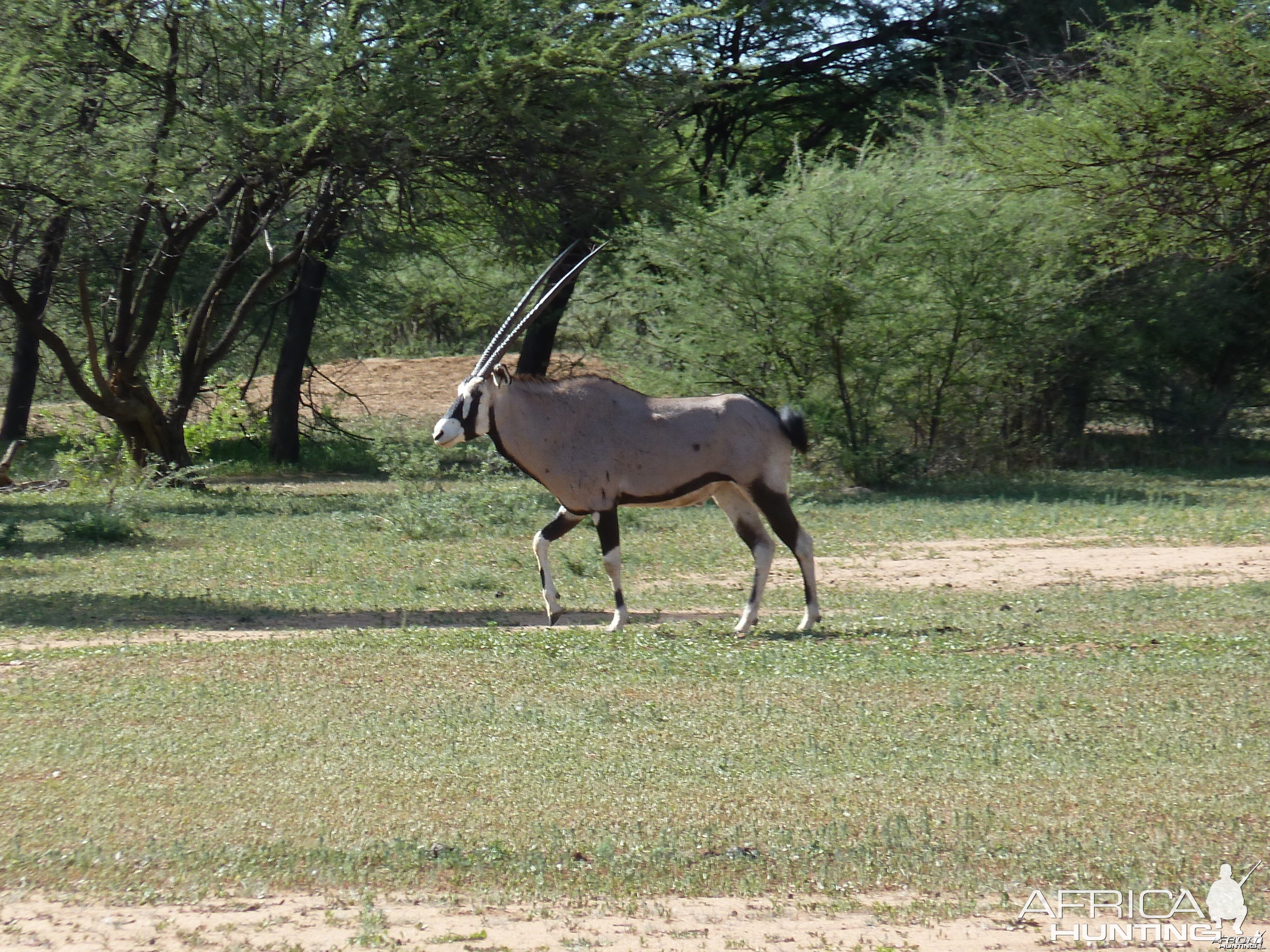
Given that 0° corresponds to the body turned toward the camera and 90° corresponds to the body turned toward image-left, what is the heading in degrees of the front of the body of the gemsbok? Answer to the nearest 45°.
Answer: approximately 90°

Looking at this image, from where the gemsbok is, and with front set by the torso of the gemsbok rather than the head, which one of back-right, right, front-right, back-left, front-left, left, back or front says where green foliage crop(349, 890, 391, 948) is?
left

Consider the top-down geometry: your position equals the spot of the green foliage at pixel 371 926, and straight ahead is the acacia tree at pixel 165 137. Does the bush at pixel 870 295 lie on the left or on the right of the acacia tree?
right

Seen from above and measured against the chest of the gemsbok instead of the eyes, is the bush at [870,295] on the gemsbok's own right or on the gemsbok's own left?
on the gemsbok's own right
